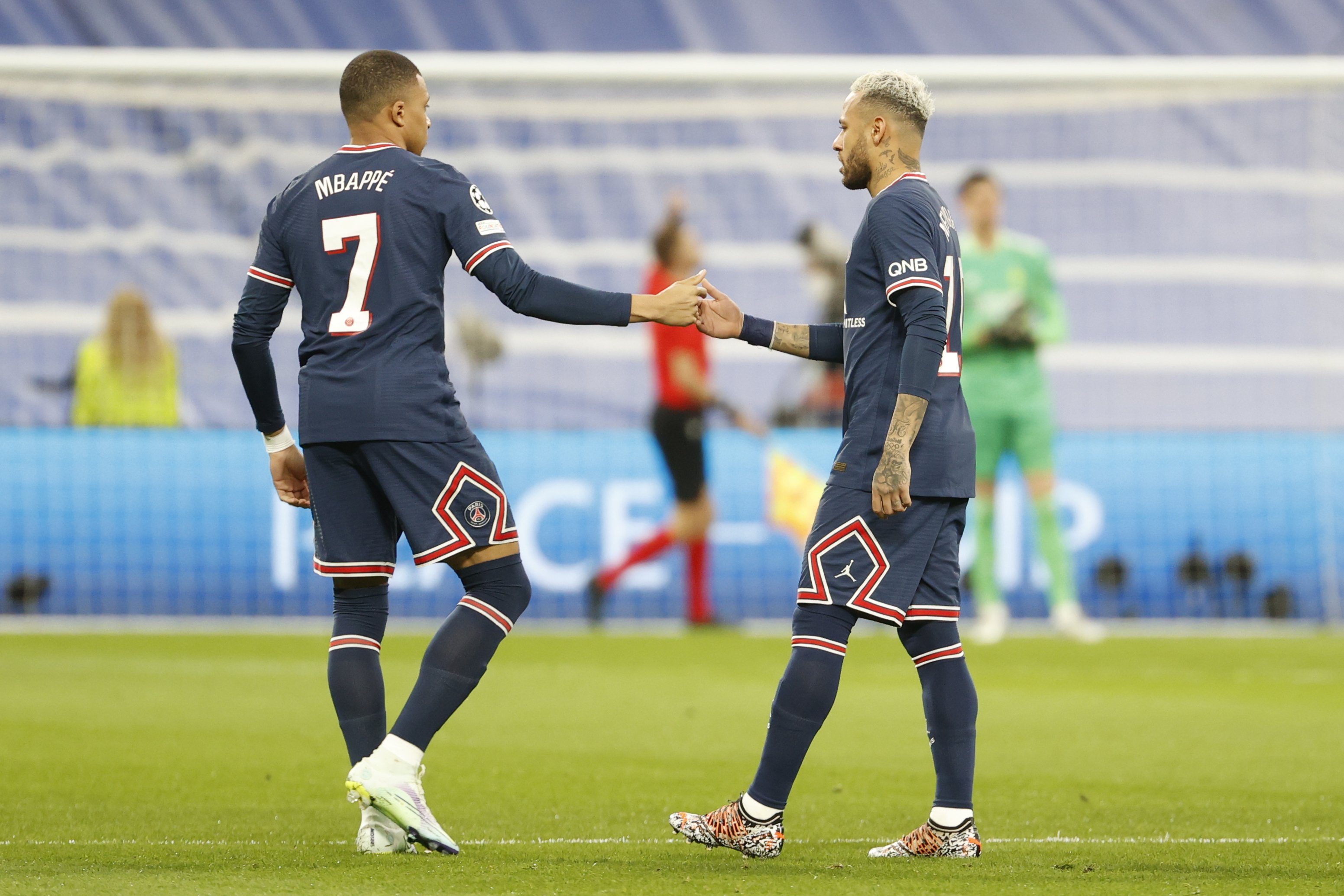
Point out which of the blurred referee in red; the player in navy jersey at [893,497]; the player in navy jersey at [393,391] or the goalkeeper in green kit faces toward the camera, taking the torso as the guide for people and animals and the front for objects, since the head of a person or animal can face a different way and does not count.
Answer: the goalkeeper in green kit

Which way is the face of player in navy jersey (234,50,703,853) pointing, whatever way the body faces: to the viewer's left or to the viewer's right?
to the viewer's right

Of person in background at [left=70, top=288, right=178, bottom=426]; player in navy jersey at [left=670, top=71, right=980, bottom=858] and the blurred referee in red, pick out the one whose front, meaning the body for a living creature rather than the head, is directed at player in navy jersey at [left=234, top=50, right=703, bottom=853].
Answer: player in navy jersey at [left=670, top=71, right=980, bottom=858]

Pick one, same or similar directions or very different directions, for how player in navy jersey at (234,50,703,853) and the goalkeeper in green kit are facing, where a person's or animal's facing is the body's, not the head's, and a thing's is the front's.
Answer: very different directions

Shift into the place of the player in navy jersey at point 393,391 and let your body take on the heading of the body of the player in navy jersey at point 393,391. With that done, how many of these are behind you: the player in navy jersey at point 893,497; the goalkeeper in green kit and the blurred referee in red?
0

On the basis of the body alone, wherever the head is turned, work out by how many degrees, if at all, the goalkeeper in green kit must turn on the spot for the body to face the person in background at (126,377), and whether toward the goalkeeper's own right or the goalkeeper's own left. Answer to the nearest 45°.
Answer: approximately 90° to the goalkeeper's own right

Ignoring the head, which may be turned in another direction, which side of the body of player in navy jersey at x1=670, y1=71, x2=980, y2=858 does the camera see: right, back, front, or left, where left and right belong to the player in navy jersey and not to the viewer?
left

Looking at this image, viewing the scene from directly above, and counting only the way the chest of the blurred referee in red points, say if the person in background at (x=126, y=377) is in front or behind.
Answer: behind

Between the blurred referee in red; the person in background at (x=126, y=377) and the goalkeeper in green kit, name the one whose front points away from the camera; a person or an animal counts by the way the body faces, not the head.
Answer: the person in background

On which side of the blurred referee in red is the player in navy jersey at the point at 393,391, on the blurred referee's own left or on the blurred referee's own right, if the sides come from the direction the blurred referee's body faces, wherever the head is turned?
on the blurred referee's own right

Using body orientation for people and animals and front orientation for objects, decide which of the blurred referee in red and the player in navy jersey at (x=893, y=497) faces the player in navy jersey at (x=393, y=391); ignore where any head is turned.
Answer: the player in navy jersey at (x=893, y=497)

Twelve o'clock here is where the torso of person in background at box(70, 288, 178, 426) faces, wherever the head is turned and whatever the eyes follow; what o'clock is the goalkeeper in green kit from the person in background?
The goalkeeper in green kit is roughly at 4 o'clock from the person in background.

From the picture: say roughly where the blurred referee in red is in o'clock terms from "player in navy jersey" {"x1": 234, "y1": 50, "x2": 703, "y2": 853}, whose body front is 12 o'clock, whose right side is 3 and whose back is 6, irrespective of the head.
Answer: The blurred referee in red is roughly at 11 o'clock from the player in navy jersey.

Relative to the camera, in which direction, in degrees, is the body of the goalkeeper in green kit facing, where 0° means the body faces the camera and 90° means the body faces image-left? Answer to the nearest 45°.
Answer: approximately 0°

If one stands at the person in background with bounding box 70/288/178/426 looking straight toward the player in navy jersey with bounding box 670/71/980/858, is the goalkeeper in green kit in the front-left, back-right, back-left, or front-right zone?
front-left

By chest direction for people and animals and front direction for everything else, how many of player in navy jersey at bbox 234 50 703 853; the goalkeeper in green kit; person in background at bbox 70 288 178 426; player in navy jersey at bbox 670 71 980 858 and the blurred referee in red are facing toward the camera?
1

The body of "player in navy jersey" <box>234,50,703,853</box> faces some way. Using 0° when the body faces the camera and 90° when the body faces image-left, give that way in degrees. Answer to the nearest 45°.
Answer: approximately 225°

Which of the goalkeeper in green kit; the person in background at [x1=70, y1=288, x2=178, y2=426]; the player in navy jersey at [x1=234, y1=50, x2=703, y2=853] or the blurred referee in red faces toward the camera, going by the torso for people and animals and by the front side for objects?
the goalkeeper in green kit

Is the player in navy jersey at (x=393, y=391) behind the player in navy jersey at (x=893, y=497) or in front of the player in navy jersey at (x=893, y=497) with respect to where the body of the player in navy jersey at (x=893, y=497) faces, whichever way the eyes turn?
in front

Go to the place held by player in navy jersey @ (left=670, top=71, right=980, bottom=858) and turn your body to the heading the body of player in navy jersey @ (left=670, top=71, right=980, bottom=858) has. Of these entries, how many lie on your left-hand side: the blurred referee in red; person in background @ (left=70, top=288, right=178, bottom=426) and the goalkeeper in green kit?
0

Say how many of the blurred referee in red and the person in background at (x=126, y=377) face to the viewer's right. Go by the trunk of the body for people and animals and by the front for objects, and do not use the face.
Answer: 1
